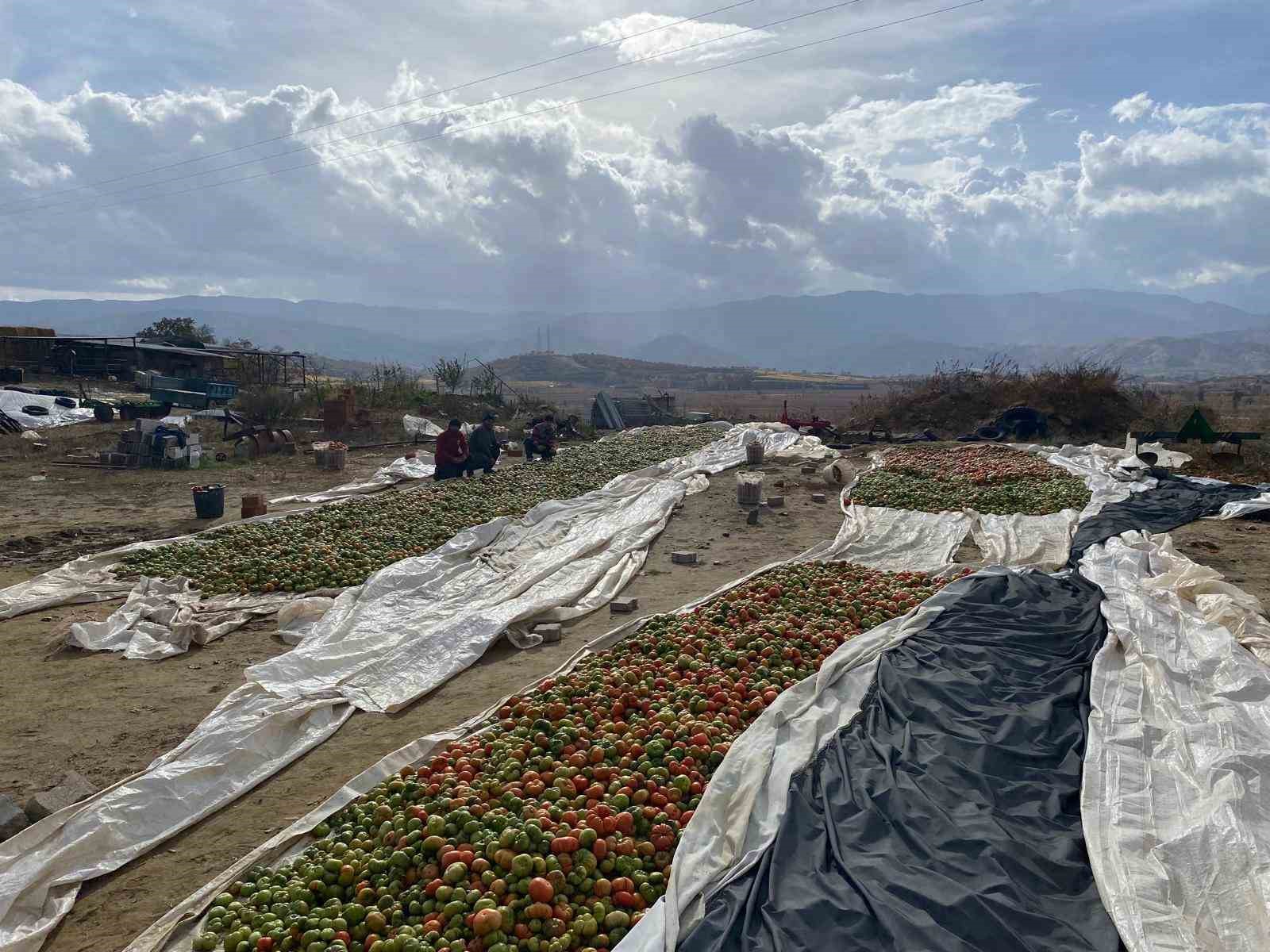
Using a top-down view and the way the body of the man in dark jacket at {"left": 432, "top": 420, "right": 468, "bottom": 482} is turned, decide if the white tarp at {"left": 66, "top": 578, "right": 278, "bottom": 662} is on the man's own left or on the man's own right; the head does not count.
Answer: on the man's own right

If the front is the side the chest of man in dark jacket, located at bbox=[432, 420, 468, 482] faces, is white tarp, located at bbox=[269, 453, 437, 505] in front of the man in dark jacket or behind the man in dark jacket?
behind

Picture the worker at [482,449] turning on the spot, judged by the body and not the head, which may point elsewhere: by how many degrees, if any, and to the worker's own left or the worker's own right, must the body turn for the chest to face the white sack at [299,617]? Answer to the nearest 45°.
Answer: approximately 45° to the worker's own right

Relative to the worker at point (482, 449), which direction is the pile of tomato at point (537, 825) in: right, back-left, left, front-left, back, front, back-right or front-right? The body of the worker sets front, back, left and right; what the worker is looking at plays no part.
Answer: front-right

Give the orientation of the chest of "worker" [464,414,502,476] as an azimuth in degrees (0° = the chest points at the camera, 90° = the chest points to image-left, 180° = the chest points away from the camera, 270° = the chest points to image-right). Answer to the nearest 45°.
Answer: approximately 315°
